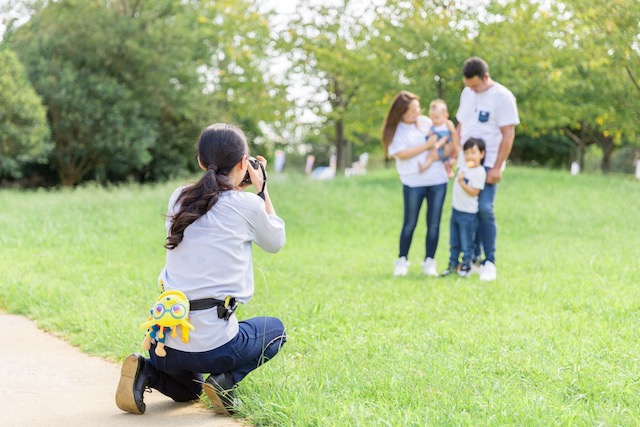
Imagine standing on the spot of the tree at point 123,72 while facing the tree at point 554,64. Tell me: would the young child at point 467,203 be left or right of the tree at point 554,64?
right

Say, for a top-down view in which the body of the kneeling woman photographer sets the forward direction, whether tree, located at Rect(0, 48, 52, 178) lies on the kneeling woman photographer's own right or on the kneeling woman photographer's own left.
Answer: on the kneeling woman photographer's own left

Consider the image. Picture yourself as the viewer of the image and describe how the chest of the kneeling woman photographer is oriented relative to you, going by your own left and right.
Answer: facing away from the viewer and to the right of the viewer

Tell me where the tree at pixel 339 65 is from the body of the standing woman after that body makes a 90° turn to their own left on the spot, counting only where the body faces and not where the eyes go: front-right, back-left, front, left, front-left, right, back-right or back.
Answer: left

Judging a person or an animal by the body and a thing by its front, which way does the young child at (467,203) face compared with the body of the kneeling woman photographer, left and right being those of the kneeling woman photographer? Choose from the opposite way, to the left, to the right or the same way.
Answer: the opposite way

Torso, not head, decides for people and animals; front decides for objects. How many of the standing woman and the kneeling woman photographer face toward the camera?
1

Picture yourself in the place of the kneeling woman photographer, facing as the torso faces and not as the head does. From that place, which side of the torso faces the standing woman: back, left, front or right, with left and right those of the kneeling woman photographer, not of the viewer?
front

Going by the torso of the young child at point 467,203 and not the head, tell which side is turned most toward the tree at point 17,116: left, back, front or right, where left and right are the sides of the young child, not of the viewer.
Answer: right

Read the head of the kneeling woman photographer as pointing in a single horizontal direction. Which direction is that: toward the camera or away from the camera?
away from the camera
